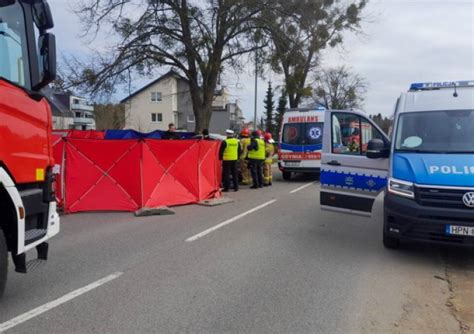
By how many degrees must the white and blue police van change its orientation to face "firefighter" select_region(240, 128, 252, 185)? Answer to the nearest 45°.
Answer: approximately 135° to its right

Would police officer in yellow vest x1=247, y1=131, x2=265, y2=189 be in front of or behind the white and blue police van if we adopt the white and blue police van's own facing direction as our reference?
behind

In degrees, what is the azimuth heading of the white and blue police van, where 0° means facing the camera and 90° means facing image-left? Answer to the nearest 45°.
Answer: approximately 0°
